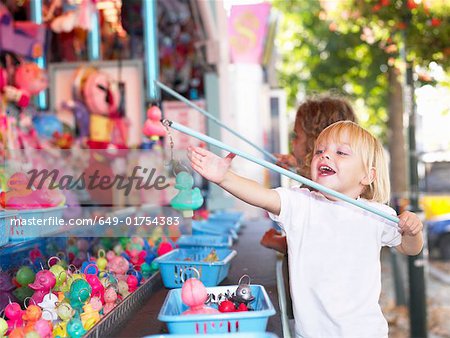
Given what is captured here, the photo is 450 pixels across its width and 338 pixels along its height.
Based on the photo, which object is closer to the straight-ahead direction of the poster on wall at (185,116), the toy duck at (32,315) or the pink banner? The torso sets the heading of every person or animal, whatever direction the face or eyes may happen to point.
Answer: the toy duck

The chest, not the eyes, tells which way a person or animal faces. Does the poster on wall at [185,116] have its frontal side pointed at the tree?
no

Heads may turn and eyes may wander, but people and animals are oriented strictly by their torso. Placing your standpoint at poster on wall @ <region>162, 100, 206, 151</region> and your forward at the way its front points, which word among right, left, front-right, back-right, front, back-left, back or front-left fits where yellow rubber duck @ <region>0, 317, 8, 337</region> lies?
front

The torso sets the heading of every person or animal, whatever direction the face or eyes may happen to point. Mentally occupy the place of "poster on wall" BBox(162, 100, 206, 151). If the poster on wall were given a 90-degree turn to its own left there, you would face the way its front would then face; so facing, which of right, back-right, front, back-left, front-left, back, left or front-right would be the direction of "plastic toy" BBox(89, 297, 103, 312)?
right

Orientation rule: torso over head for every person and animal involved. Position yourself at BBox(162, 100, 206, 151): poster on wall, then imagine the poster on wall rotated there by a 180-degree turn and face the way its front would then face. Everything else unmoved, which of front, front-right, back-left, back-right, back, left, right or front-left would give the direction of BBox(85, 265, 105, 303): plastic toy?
back

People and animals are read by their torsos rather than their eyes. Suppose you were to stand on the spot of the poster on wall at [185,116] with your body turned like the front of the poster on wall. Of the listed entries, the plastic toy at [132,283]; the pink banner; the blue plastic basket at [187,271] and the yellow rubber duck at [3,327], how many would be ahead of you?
3

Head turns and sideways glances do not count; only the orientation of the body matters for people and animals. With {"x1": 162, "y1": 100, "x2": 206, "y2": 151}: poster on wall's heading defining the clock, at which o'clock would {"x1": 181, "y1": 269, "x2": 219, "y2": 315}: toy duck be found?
The toy duck is roughly at 12 o'clock from the poster on wall.

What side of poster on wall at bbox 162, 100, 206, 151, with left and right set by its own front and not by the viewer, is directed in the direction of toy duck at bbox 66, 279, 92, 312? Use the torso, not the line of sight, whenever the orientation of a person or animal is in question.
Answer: front

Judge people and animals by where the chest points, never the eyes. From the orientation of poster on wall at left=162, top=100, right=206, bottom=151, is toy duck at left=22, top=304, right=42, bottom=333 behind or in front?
in front

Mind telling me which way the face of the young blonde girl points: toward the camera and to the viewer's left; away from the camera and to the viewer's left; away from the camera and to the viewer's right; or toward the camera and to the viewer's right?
toward the camera and to the viewer's left

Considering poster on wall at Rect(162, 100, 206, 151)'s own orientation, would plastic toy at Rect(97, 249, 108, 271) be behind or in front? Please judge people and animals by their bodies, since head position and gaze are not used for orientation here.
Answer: in front

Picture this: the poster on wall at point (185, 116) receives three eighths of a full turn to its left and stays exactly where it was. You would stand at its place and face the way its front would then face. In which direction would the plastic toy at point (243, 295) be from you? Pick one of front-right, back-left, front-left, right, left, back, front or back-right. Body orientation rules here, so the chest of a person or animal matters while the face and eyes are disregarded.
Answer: back-right

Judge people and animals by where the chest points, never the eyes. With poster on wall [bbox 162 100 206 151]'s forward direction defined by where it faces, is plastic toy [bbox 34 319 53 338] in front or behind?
in front

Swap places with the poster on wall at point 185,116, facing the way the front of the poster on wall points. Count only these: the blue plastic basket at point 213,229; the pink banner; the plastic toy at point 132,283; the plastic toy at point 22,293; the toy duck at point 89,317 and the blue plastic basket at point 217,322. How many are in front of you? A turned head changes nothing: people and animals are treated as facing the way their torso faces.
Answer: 5

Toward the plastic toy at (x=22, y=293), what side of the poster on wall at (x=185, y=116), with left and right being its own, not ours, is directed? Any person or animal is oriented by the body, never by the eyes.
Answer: front

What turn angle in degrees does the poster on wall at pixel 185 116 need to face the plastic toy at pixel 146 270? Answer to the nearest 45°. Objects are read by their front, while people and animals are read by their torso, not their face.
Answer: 0° — it already faces it

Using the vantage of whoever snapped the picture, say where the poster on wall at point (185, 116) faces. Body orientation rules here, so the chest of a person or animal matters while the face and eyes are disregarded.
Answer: facing the viewer

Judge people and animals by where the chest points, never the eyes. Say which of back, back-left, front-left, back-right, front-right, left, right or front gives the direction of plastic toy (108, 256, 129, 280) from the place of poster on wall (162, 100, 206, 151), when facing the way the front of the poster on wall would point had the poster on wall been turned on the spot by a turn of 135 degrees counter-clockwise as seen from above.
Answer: back-right
